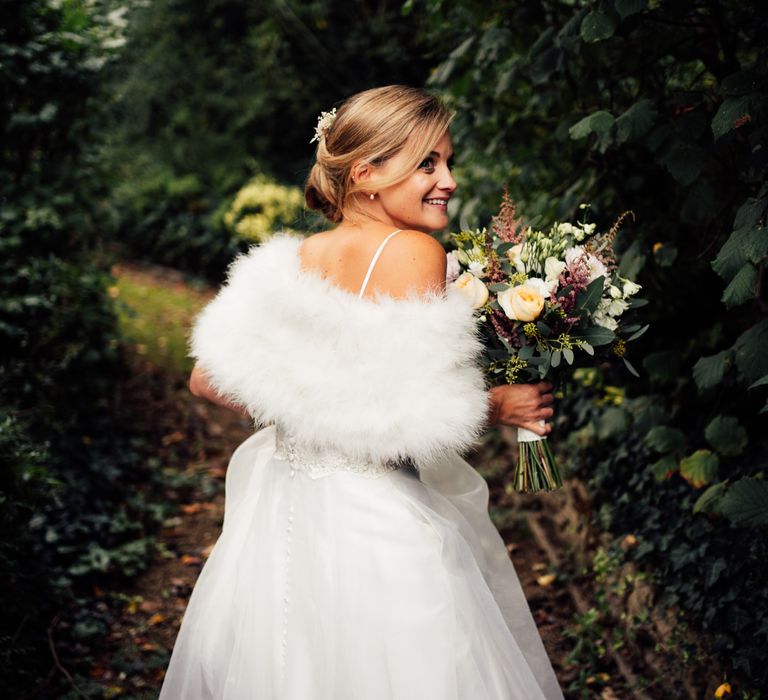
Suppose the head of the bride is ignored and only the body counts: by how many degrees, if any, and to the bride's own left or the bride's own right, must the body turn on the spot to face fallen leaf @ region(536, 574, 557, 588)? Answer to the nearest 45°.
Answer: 0° — they already face it

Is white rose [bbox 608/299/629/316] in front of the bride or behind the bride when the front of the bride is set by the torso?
in front

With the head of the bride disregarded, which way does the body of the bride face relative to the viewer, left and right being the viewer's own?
facing away from the viewer and to the right of the viewer
